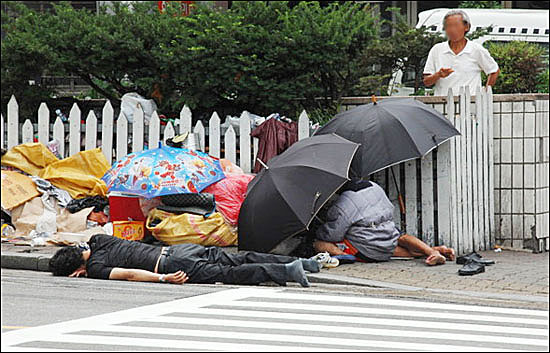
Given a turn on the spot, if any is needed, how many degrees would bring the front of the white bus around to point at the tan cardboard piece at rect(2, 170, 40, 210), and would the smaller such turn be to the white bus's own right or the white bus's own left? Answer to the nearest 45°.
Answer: approximately 45° to the white bus's own left

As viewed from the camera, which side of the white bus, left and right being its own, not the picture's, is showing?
left

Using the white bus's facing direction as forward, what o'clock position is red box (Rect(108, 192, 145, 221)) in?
The red box is roughly at 10 o'clock from the white bus.

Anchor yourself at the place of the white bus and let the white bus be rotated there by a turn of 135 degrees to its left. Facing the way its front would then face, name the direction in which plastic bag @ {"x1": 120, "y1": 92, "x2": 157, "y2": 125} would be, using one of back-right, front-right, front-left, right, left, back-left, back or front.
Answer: right

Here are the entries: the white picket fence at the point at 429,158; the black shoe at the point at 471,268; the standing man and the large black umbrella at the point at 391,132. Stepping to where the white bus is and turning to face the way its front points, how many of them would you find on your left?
4

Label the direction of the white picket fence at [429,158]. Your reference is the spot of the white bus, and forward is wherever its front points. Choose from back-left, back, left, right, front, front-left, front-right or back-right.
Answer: left

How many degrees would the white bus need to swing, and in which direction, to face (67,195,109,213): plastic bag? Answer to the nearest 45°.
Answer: approximately 45° to its left

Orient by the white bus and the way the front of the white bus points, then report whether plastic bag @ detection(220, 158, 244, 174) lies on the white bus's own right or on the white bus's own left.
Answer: on the white bus's own left

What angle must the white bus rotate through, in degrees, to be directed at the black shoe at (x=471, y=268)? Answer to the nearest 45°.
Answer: approximately 90° to its left

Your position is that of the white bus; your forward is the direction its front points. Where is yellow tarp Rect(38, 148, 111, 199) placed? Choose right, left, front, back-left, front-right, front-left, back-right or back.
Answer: front-left

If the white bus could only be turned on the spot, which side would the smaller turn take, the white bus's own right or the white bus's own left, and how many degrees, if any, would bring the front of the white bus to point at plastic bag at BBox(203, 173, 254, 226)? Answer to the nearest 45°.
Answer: approximately 45° to the white bus's own left

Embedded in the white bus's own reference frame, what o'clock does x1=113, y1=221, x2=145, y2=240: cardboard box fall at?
The cardboard box is roughly at 10 o'clock from the white bus.

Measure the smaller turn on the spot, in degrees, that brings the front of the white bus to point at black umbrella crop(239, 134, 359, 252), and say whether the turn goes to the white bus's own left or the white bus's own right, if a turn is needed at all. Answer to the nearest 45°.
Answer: approximately 90° to the white bus's own left
